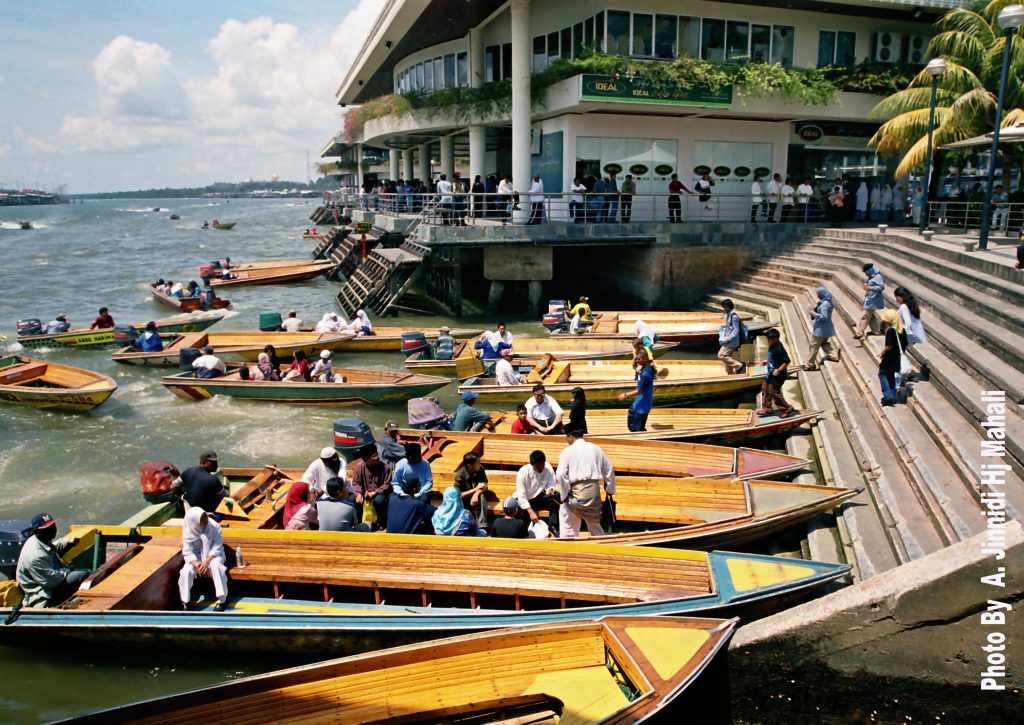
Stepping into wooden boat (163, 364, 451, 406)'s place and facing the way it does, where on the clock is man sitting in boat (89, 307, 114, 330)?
The man sitting in boat is roughly at 8 o'clock from the wooden boat.

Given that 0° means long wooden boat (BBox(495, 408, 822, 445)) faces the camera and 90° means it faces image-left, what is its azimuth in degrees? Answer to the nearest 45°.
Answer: approximately 270°

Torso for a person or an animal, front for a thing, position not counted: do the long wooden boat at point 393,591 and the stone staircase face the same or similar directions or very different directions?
very different directions

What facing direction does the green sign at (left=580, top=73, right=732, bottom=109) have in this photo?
toward the camera

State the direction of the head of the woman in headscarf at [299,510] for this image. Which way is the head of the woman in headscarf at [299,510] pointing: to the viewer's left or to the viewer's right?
to the viewer's right

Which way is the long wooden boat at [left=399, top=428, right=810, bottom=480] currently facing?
to the viewer's right

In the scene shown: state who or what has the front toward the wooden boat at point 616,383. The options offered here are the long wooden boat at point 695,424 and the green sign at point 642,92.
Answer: the green sign

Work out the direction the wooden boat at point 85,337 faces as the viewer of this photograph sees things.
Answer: facing to the right of the viewer

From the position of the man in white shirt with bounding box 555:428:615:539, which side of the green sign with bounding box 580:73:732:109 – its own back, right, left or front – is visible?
front

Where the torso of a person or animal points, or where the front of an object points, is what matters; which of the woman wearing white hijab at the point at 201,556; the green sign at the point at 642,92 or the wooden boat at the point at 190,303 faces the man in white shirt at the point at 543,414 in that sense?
the green sign

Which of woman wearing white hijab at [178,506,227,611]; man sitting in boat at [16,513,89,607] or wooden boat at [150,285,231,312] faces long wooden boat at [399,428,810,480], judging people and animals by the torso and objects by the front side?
the man sitting in boat

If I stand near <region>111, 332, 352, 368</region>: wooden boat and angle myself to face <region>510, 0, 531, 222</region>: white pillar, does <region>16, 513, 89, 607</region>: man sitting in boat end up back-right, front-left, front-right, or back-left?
back-right

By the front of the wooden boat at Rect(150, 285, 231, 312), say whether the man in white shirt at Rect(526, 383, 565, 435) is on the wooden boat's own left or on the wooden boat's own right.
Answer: on the wooden boat's own left

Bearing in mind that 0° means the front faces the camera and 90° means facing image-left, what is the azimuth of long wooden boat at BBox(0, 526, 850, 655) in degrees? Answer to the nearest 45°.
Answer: approximately 270°

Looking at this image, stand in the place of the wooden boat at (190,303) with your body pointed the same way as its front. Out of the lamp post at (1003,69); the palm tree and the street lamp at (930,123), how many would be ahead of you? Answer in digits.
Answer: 0
